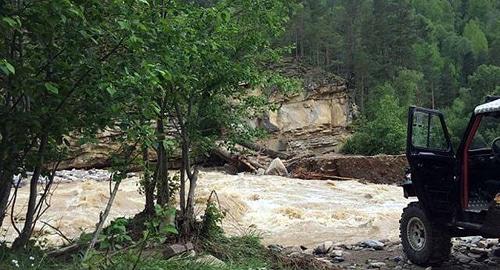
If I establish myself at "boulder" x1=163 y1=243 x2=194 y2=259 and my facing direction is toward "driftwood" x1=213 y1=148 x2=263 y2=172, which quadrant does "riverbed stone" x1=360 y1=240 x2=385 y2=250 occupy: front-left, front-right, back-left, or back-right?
front-right

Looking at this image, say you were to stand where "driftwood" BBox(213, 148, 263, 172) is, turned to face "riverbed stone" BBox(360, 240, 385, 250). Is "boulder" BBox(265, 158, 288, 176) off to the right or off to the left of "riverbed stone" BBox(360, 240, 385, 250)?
left

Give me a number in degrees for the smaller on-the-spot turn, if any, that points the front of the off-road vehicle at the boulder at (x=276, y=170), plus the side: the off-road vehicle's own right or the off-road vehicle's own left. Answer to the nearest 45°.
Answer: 0° — it already faces it

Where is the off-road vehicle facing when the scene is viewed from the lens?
facing away from the viewer and to the left of the viewer

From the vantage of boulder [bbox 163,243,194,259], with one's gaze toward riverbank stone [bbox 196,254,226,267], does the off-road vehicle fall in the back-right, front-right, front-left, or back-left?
front-left

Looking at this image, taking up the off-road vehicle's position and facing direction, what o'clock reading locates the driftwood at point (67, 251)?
The driftwood is roughly at 9 o'clock from the off-road vehicle.

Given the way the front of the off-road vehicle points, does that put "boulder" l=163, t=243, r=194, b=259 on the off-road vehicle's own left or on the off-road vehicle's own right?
on the off-road vehicle's own left

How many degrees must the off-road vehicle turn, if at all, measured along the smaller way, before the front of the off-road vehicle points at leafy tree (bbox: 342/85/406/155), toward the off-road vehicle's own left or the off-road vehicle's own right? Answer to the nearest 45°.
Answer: approximately 45° to the off-road vehicle's own right

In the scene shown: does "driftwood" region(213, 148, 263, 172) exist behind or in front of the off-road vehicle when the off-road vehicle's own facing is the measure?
in front

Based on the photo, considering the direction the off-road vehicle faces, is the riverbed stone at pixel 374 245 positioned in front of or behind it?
in front

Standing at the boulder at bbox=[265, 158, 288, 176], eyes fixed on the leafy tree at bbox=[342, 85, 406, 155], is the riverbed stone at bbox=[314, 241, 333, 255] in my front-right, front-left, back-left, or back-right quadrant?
back-right
